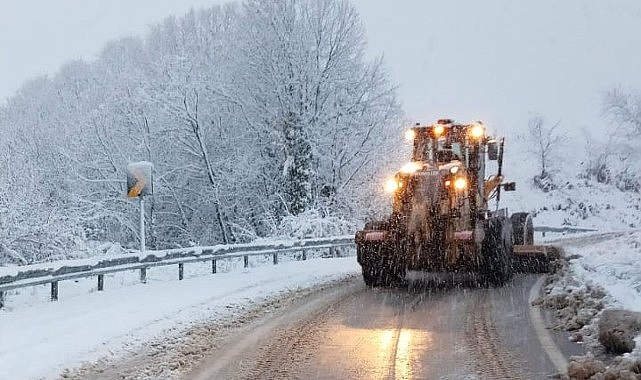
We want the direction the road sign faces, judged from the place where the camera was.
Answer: facing the viewer

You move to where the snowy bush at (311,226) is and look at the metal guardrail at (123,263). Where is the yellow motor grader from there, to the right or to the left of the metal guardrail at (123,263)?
left

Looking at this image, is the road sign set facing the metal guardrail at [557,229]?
no

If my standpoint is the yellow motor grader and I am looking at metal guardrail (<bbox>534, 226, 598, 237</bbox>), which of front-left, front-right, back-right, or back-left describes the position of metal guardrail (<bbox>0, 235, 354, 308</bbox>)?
back-left

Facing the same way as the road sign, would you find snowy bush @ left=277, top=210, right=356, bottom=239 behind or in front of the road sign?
behind

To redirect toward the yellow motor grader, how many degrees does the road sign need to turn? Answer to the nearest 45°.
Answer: approximately 45° to its left

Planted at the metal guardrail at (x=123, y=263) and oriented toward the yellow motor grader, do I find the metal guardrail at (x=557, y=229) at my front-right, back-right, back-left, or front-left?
front-left

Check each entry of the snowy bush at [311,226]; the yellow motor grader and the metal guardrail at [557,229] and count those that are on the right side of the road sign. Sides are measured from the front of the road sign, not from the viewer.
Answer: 0

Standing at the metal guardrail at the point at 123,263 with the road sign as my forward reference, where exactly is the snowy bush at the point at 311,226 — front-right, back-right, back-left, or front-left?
front-right
